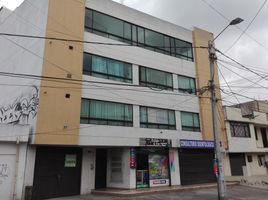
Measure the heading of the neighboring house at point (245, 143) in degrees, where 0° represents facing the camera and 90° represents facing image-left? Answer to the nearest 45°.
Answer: approximately 315°

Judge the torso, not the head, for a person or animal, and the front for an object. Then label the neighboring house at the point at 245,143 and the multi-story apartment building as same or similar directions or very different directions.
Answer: same or similar directions

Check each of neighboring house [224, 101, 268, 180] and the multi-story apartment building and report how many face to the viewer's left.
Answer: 0

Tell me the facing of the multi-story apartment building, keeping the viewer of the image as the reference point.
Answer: facing the viewer and to the right of the viewer

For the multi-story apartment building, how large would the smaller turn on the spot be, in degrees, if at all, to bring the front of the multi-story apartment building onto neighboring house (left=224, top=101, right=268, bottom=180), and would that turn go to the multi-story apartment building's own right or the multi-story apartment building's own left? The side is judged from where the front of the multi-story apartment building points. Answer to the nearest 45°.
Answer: approximately 90° to the multi-story apartment building's own left

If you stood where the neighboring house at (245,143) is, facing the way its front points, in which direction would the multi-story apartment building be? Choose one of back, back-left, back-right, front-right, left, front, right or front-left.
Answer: right
